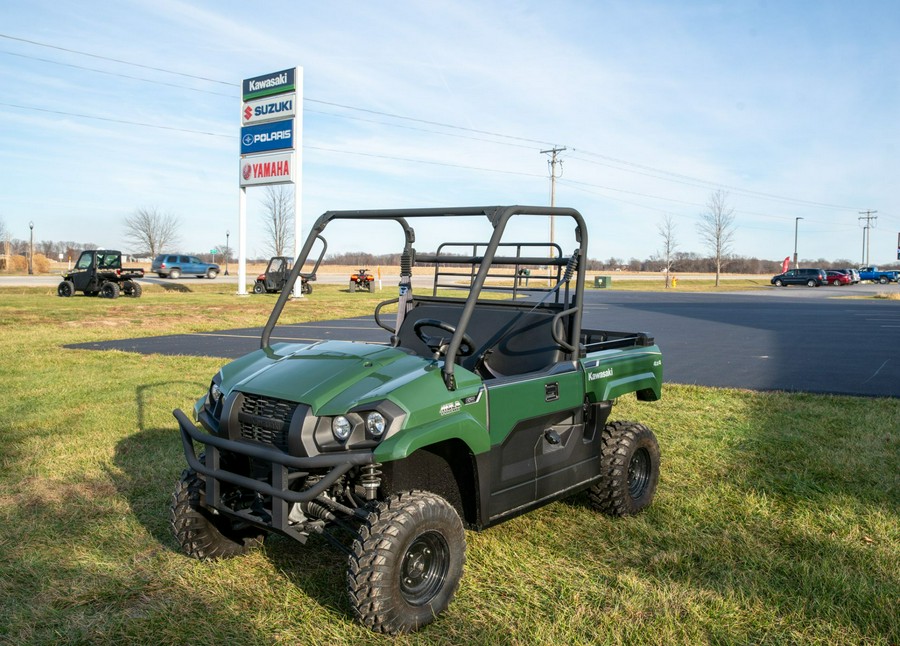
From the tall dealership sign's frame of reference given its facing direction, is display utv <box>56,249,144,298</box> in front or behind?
in front

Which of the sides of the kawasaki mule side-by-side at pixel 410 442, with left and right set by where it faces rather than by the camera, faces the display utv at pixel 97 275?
right

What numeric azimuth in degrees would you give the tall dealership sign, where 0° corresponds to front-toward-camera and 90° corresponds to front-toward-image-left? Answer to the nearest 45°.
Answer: approximately 45°

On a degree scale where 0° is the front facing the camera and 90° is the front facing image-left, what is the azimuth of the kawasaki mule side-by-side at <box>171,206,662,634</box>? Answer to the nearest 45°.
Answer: approximately 45°

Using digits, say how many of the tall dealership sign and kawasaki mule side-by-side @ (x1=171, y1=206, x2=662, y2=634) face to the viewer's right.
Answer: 0

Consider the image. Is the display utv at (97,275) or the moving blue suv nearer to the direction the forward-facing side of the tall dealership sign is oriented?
the display utv

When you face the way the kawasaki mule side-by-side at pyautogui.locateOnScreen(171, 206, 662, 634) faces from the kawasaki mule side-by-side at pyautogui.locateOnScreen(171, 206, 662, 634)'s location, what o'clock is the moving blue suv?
The moving blue suv is roughly at 4 o'clock from the kawasaki mule side-by-side.

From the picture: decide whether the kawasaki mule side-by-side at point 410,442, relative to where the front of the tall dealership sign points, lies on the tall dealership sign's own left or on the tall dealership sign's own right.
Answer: on the tall dealership sign's own left

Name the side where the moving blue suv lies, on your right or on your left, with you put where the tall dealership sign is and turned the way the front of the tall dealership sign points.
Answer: on your right

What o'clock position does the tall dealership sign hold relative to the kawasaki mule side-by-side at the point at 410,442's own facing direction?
The tall dealership sign is roughly at 4 o'clock from the kawasaki mule side-by-side.
